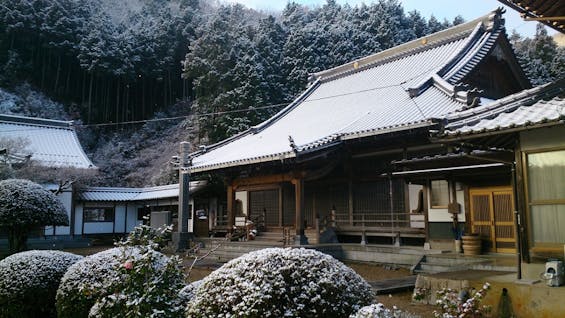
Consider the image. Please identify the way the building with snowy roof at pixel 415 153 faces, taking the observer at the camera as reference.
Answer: facing the viewer and to the left of the viewer

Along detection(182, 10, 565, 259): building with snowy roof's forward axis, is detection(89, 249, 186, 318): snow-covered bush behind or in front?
in front

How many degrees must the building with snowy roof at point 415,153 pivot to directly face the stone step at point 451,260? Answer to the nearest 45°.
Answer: approximately 45° to its left

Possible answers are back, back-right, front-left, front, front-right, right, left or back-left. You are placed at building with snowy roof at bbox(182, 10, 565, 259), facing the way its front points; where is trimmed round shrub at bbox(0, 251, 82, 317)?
front

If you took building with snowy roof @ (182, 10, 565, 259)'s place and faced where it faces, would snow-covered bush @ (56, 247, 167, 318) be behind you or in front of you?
in front

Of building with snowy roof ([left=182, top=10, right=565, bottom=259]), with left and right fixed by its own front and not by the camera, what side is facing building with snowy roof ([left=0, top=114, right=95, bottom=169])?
right

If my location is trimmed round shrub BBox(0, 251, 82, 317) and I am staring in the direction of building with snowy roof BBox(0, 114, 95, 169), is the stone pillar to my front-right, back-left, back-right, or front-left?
front-right

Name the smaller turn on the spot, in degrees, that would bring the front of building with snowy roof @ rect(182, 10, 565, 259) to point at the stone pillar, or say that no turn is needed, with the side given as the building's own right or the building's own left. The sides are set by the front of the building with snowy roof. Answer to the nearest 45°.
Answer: approximately 45° to the building's own right

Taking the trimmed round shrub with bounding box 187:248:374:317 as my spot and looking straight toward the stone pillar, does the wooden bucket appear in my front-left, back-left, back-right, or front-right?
front-right

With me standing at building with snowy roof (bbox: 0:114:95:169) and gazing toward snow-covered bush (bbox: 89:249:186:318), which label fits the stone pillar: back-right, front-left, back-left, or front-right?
front-left
